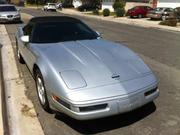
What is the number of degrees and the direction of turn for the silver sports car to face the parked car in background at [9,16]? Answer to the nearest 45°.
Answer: approximately 135° to its left

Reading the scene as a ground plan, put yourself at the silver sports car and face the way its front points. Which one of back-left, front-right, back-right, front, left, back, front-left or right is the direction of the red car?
back-left

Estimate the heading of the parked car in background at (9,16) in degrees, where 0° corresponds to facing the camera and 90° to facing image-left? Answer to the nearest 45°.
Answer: approximately 0°

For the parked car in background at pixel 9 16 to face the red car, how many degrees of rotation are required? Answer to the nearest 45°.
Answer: approximately 135° to its left

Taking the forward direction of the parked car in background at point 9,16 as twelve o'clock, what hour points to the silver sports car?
The silver sports car is roughly at 12 o'clock from the parked car in background.

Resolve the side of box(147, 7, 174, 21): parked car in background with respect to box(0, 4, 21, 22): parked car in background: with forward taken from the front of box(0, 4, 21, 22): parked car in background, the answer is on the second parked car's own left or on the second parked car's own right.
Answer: on the second parked car's own left

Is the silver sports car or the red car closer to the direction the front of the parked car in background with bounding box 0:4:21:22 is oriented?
the silver sports car

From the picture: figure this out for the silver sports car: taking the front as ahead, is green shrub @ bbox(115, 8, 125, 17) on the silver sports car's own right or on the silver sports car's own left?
on the silver sports car's own left

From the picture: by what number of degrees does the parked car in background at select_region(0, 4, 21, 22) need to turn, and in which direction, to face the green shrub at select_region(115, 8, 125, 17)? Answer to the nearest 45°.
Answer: approximately 135° to its left

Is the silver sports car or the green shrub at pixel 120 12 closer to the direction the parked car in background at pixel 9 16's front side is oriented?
the silver sports car

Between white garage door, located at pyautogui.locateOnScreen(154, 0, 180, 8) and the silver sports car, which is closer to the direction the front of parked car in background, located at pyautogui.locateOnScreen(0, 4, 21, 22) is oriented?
the silver sports car

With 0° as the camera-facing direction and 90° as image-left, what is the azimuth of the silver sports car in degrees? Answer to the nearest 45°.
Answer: approximately 315°
